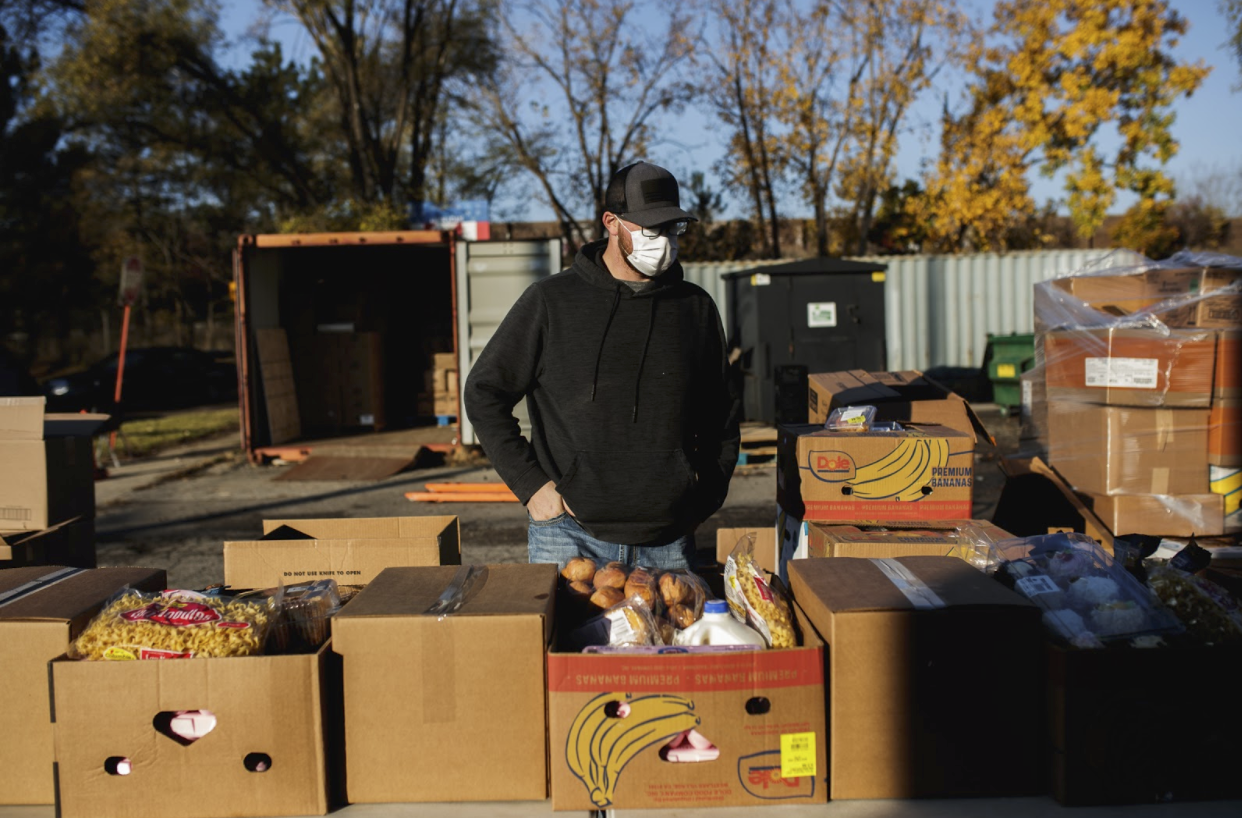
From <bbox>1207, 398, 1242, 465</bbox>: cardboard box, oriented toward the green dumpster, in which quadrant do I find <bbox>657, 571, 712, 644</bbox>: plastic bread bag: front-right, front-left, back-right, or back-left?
back-left

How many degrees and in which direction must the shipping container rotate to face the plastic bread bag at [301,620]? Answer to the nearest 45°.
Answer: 0° — it already faces it

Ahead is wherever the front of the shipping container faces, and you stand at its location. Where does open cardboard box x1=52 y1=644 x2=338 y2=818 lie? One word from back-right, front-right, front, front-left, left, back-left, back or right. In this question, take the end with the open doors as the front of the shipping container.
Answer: front

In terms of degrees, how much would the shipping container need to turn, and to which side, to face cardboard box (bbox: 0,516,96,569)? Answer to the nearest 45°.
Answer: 0° — it already faces it

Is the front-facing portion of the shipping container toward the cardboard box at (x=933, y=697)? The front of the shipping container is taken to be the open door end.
yes

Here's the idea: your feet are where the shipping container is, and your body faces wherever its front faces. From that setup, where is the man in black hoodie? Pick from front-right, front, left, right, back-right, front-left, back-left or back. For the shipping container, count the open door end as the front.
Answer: front

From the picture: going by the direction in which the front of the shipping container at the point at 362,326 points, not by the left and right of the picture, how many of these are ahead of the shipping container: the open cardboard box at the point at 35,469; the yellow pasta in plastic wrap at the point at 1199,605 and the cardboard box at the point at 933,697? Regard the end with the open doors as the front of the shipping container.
3

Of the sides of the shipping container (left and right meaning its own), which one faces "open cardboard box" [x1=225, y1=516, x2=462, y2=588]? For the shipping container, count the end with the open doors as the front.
front

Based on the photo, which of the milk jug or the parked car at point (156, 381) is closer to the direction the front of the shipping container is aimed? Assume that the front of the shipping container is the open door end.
the milk jug

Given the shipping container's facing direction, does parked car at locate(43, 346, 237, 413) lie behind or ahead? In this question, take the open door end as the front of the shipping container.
behind

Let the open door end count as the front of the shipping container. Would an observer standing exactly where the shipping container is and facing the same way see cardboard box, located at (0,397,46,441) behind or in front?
in front

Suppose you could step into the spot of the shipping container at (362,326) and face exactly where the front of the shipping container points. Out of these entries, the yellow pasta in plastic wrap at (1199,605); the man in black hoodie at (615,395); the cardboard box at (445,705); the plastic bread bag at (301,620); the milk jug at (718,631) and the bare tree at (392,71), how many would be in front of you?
5

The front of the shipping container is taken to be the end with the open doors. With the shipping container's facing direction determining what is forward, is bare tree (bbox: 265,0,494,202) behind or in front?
behind

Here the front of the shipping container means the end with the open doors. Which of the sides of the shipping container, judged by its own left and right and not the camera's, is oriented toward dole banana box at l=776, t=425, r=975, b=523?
front

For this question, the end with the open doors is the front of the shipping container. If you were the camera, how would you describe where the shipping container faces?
facing the viewer

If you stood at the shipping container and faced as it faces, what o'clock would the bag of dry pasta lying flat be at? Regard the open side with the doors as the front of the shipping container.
The bag of dry pasta lying flat is roughly at 12 o'clock from the shipping container.
